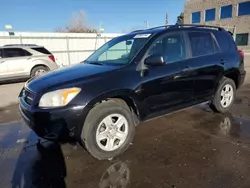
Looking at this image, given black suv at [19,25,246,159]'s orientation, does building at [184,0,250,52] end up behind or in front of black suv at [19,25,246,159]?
behind

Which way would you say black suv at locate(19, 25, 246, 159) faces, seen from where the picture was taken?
facing the viewer and to the left of the viewer
